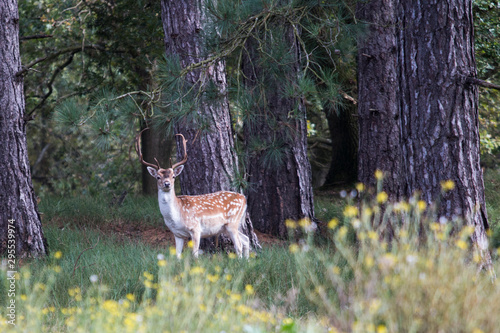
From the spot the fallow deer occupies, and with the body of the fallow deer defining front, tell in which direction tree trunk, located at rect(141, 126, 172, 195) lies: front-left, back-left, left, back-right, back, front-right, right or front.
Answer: back-right

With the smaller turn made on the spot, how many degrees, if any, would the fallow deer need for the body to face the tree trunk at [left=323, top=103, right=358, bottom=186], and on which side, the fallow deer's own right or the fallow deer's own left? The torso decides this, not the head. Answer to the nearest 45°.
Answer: approximately 180°

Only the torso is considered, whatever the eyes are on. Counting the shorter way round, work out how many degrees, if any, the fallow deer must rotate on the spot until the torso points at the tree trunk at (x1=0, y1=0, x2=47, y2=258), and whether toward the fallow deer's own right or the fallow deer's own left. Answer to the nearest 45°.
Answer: approximately 45° to the fallow deer's own right

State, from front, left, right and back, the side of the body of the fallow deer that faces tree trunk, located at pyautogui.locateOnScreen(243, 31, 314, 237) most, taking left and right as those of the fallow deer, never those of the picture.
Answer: back

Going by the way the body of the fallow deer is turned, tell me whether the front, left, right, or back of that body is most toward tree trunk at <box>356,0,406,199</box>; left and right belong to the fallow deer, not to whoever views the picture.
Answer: back

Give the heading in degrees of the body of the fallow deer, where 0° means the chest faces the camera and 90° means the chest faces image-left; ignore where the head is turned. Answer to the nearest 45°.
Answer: approximately 45°
